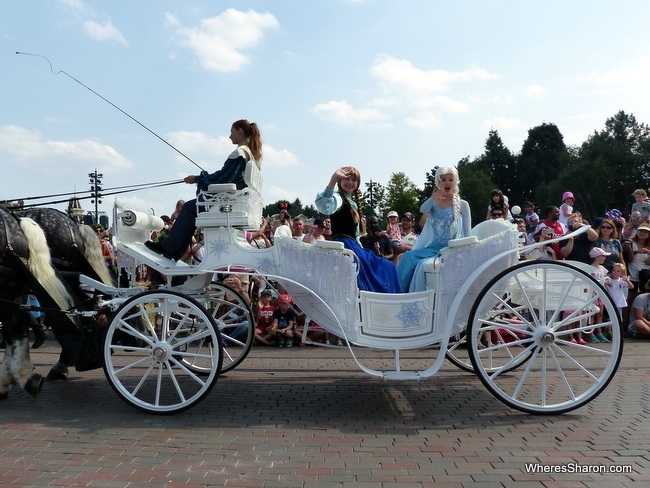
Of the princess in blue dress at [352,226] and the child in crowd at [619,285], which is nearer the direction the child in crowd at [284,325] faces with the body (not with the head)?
the princess in blue dress

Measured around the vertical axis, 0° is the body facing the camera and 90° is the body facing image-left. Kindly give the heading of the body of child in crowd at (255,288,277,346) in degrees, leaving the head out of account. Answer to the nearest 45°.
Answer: approximately 0°

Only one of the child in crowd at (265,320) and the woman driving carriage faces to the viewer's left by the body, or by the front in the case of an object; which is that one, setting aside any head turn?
the woman driving carriage

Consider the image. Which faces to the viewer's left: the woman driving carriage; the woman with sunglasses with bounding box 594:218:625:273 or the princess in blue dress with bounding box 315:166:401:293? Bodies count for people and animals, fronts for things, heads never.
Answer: the woman driving carriage

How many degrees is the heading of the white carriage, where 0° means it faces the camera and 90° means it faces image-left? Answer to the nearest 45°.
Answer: approximately 90°

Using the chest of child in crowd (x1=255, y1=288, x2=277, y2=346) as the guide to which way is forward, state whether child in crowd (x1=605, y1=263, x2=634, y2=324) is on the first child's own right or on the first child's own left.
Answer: on the first child's own left

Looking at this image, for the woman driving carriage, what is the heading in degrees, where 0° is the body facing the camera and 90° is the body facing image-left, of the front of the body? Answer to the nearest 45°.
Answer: approximately 90°

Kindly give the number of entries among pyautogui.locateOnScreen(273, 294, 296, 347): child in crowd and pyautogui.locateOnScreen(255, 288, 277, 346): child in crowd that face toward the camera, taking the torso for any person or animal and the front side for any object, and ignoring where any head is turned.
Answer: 2
